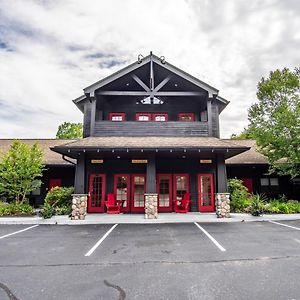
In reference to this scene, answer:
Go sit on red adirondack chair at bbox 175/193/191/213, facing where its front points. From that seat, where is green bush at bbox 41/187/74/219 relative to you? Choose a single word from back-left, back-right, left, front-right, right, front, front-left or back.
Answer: front-right

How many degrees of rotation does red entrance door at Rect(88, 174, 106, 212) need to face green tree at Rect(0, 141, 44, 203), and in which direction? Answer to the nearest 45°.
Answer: approximately 90° to its right

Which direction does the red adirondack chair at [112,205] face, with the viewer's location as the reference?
facing the viewer and to the right of the viewer

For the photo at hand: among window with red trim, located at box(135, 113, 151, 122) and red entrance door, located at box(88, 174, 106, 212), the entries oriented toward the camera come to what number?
2

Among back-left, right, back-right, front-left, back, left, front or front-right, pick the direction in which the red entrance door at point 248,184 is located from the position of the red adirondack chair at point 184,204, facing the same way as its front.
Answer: back

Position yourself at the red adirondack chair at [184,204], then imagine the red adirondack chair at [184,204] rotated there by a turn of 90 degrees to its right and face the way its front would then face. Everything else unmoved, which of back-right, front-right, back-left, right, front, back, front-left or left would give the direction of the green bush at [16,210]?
front-left

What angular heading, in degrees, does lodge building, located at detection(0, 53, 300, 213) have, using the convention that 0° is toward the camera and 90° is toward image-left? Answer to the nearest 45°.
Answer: approximately 0°

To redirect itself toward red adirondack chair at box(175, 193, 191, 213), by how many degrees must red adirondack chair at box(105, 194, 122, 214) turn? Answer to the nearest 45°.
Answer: approximately 45° to its left

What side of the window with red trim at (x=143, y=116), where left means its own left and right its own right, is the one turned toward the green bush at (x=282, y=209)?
left

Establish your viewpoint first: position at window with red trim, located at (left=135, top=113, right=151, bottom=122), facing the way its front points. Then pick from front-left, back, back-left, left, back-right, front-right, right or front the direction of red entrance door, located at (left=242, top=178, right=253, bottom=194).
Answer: left

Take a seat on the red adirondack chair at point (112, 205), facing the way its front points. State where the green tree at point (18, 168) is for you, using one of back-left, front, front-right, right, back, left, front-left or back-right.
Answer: back-right

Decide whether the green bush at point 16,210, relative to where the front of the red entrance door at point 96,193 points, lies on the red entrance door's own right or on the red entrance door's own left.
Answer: on the red entrance door's own right
